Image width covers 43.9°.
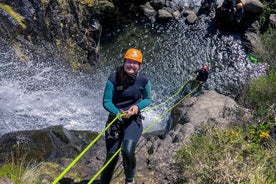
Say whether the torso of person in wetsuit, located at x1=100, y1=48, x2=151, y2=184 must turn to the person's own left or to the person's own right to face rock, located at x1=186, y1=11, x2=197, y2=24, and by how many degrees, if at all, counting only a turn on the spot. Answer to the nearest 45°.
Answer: approximately 180°

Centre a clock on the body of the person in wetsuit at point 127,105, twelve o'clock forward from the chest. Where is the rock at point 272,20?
The rock is roughly at 7 o'clock from the person in wetsuit.

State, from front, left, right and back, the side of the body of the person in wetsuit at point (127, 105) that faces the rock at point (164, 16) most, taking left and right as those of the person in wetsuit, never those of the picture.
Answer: back

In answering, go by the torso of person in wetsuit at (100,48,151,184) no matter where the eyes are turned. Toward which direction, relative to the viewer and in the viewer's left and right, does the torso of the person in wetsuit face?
facing the viewer

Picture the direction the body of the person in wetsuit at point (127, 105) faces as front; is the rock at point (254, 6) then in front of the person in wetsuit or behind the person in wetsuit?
behind
